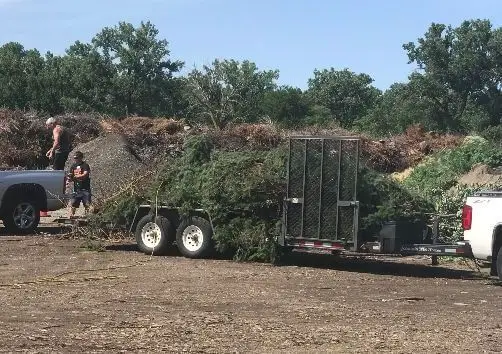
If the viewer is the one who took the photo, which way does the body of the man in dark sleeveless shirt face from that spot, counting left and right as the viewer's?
facing to the left of the viewer

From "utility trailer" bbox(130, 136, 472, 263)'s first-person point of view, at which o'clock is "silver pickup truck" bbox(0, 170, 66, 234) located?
The silver pickup truck is roughly at 7 o'clock from the utility trailer.

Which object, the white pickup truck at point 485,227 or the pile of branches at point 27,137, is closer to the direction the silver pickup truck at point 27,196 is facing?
the pile of branches

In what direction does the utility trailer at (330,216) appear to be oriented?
to the viewer's right

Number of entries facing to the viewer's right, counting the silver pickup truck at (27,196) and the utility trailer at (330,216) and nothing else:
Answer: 1

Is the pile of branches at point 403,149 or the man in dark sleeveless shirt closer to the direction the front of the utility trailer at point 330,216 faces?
the pile of branches

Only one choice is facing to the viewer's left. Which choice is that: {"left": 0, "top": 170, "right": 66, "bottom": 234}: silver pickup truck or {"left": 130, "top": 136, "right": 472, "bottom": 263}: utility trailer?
the silver pickup truck

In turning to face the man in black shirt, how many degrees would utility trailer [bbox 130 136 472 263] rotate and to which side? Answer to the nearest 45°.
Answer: approximately 135° to its left

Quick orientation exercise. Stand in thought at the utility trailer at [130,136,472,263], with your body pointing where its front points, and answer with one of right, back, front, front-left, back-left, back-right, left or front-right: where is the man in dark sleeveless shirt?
back-left

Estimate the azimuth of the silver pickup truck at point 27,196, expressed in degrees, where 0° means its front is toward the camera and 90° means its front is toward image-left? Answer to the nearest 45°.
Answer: approximately 90°

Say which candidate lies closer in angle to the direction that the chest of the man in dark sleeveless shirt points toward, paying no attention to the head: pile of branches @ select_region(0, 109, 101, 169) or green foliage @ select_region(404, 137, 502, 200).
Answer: the pile of branches

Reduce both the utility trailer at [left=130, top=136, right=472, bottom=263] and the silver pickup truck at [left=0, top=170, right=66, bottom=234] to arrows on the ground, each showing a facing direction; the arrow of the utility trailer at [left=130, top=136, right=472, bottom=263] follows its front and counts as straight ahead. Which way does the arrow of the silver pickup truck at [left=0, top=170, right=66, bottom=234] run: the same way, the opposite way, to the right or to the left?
the opposite way
